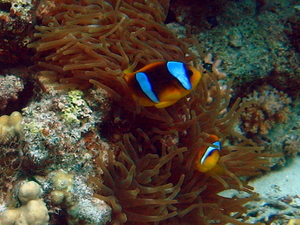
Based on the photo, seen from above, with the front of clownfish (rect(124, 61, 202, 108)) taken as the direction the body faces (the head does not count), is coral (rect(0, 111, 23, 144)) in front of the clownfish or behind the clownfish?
behind

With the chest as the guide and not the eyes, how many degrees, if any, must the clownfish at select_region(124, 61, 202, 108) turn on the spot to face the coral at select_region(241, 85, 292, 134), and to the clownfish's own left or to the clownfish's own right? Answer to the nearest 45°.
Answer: approximately 45° to the clownfish's own left

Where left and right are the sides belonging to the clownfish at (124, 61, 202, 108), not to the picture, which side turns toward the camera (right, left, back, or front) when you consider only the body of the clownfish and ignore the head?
right

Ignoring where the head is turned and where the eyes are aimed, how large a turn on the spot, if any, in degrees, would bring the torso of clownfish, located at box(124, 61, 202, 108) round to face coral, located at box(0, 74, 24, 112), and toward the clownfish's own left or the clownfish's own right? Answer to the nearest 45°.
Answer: approximately 180°
